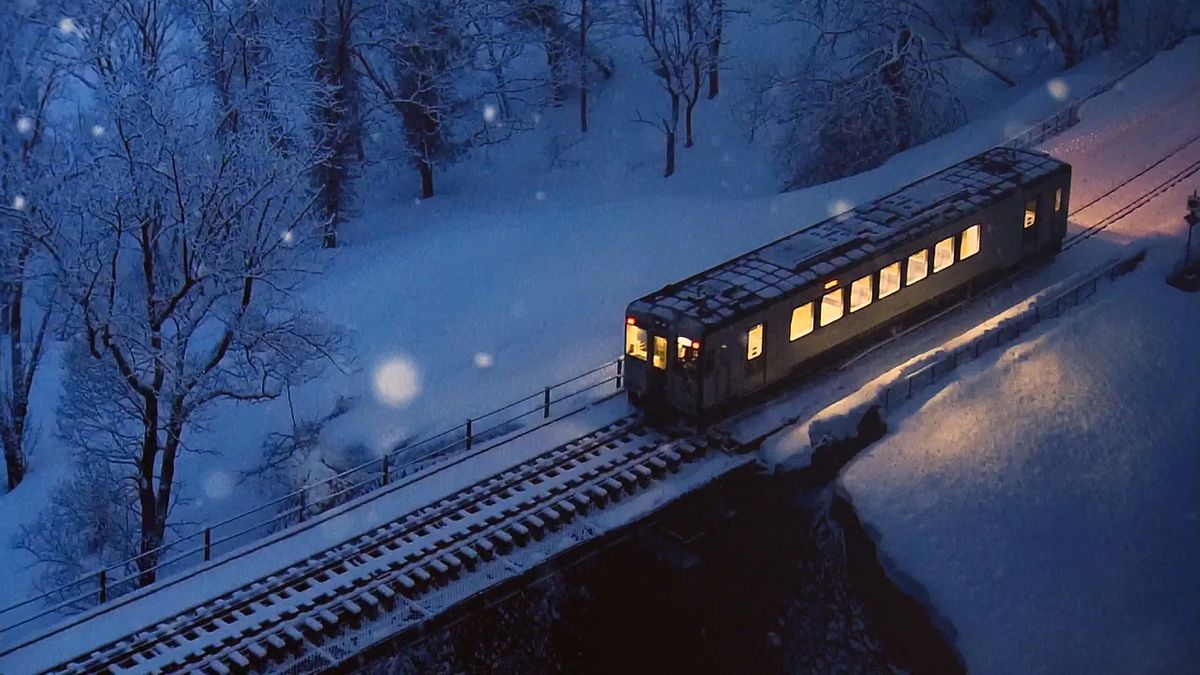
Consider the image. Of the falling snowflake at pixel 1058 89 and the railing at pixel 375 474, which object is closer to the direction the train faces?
the falling snowflake

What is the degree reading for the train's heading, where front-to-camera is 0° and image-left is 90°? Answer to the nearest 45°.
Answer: approximately 225°

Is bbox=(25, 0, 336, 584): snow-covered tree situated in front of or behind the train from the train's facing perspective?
behind

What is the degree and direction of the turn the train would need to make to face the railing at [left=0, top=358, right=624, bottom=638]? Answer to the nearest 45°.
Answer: approximately 135° to its left

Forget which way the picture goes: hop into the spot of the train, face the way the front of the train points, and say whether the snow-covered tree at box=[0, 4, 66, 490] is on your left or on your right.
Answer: on your left
